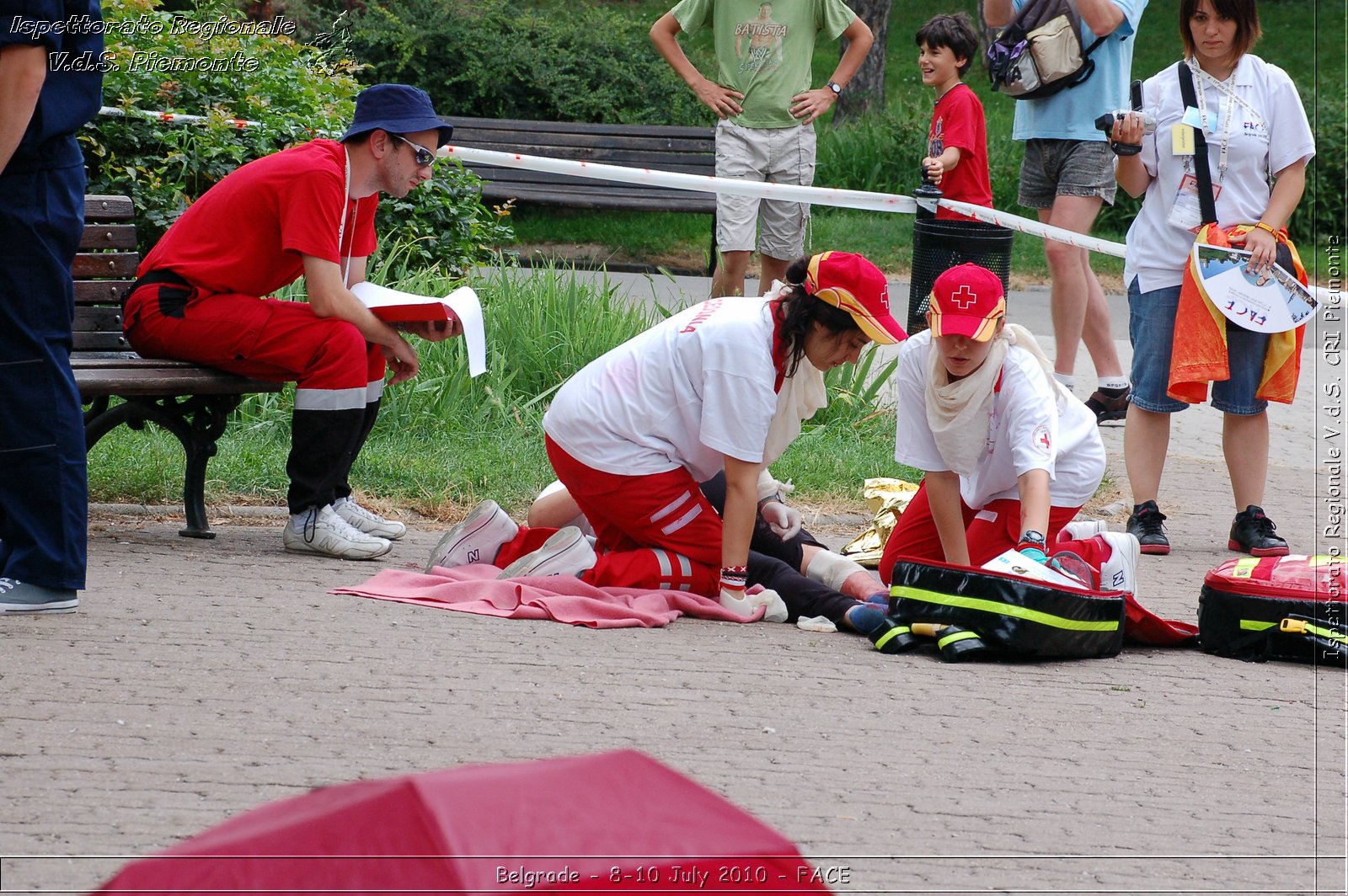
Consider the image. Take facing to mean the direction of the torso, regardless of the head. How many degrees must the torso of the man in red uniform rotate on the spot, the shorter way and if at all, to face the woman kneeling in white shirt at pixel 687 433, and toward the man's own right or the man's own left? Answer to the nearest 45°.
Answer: approximately 45° to the man's own right

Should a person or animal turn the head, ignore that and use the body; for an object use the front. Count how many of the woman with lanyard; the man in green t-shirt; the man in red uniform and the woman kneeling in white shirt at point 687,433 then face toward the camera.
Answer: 2

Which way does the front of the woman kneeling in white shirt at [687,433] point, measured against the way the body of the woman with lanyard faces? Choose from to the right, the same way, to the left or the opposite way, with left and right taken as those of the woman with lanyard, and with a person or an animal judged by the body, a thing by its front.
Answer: to the left

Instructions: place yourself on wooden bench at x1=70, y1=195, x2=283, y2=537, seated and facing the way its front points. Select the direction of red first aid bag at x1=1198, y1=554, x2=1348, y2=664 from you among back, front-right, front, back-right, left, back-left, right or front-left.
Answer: front

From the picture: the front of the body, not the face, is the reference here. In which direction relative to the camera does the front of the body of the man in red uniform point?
to the viewer's right

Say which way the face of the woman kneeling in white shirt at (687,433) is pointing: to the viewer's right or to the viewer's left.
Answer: to the viewer's right

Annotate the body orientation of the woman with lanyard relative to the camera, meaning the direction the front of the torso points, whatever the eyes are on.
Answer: toward the camera

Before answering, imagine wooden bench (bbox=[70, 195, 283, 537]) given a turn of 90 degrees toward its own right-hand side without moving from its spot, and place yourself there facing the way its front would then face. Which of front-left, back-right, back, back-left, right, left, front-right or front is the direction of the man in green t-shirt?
back

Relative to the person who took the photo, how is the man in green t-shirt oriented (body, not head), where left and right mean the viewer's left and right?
facing the viewer

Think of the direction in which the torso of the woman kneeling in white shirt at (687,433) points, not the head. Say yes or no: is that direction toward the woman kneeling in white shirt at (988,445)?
yes

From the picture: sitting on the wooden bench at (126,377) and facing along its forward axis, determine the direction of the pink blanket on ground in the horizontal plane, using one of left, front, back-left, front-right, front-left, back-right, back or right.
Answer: front

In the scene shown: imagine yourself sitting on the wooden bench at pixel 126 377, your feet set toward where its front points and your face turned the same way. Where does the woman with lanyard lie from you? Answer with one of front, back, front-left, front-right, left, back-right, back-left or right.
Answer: front-left

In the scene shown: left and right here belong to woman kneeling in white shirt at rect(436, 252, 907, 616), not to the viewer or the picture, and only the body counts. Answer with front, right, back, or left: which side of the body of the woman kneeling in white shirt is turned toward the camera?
right

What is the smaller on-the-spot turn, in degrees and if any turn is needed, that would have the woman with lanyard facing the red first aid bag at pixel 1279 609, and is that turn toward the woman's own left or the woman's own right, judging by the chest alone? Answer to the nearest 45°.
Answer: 0° — they already face it

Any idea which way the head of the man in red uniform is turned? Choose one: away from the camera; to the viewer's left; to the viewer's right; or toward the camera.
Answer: to the viewer's right

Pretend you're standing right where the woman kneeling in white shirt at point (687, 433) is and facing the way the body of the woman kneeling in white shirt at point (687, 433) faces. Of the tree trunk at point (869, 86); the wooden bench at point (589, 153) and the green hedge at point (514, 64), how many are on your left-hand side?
3

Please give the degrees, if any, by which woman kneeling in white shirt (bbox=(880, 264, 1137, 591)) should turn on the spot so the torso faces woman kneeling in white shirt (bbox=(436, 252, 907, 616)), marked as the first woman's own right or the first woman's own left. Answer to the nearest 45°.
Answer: approximately 45° to the first woman's own right

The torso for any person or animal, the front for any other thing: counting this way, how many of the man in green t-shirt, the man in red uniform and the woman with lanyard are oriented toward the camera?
2

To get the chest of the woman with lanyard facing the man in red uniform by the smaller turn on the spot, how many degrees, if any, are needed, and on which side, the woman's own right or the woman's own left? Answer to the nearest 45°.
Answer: approximately 45° to the woman's own right

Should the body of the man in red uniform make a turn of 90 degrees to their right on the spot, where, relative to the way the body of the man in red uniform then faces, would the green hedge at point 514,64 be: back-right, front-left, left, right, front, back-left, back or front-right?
back

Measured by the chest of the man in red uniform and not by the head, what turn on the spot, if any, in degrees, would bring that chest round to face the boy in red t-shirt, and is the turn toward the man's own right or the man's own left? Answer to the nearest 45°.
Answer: approximately 45° to the man's own left
